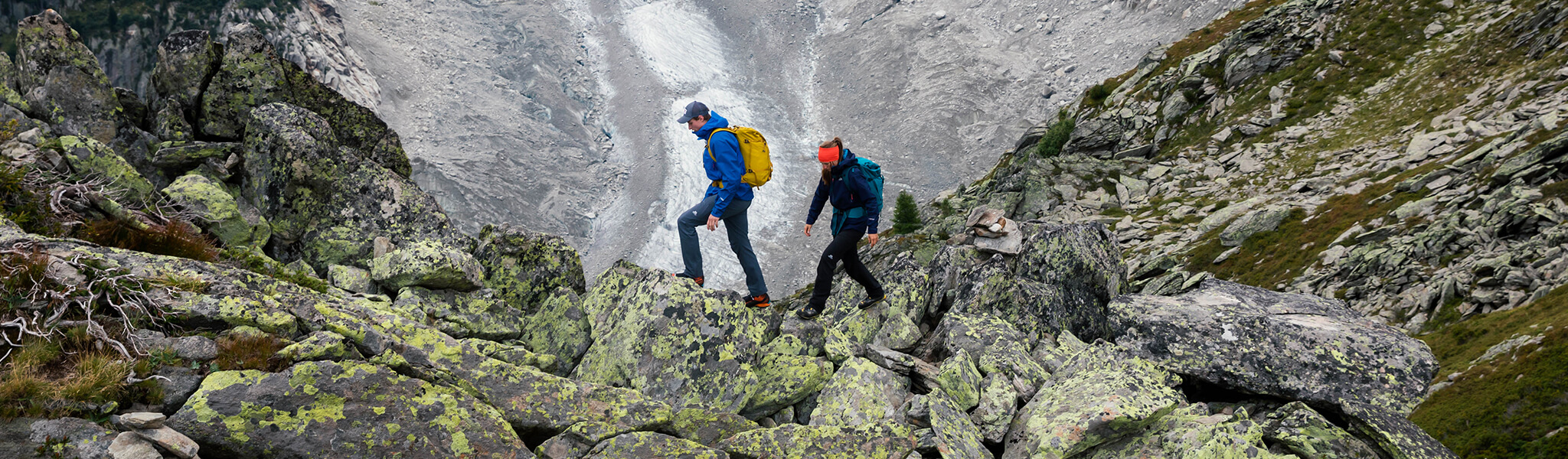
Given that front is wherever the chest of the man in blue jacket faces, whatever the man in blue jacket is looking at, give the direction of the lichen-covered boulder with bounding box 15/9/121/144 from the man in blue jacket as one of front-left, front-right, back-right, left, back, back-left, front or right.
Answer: front

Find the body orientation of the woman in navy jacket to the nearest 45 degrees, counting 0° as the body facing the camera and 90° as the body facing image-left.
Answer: approximately 45°

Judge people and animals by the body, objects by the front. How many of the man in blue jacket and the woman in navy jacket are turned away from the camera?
0

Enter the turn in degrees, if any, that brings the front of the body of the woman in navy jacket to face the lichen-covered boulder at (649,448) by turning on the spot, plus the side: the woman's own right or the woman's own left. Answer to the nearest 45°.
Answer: approximately 45° to the woman's own left

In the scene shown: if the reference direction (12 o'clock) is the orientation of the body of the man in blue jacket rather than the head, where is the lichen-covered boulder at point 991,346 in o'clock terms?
The lichen-covered boulder is roughly at 7 o'clock from the man in blue jacket.

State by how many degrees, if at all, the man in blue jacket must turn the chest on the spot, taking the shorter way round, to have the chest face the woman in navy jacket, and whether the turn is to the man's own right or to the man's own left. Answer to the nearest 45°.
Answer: approximately 180°

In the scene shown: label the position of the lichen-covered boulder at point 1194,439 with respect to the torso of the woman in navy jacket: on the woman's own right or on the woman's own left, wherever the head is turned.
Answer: on the woman's own left

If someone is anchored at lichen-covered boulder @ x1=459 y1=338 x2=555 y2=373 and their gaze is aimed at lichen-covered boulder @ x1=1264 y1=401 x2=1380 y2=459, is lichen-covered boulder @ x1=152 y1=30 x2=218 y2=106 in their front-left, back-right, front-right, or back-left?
back-left

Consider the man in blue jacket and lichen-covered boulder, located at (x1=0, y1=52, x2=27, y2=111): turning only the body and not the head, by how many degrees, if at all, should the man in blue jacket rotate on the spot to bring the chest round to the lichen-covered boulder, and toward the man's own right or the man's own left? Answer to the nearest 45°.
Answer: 0° — they already face it

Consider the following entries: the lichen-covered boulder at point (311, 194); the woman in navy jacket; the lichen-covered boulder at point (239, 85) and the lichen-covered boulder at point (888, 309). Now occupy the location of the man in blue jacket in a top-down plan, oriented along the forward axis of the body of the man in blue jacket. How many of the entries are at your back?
2

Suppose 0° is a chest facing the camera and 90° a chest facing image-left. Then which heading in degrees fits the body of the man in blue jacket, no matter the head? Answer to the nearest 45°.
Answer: approximately 90°

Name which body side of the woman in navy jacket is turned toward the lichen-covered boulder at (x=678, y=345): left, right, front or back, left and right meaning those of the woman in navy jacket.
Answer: front

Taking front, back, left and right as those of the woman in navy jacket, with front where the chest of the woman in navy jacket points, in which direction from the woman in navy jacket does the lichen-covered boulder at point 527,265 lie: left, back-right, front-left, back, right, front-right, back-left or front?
front-right

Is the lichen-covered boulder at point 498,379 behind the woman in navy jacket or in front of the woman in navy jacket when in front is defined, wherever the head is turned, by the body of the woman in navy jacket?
in front

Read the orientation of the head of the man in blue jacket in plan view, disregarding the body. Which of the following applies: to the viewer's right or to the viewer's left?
to the viewer's left
